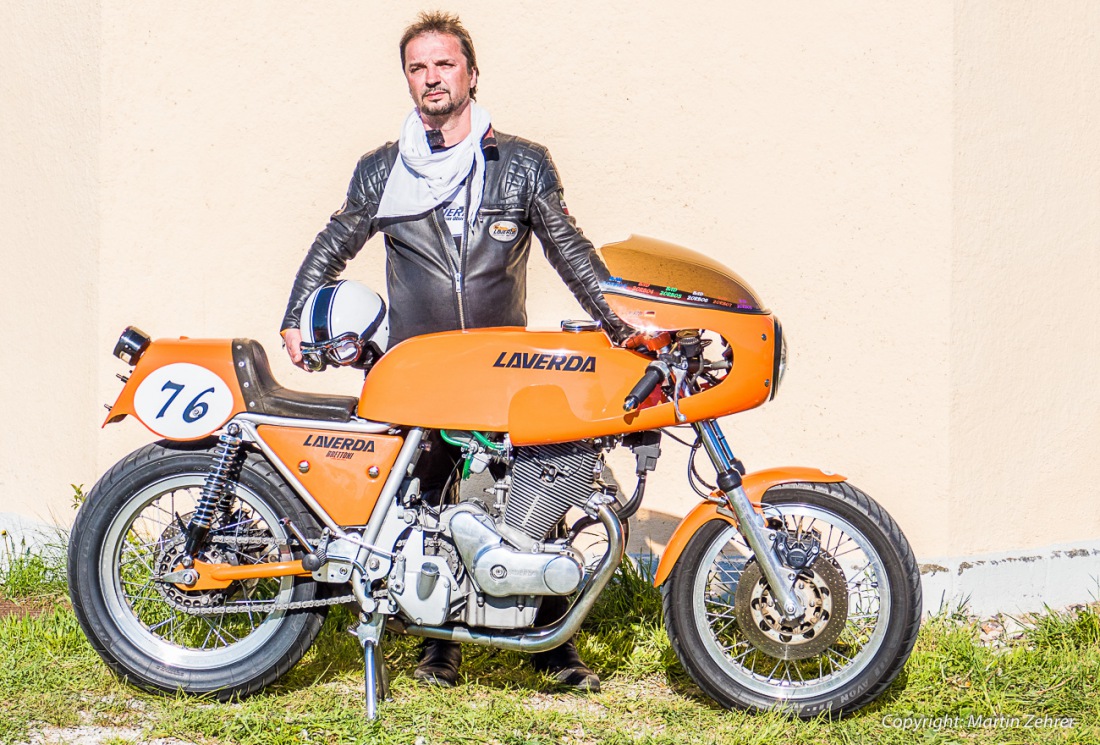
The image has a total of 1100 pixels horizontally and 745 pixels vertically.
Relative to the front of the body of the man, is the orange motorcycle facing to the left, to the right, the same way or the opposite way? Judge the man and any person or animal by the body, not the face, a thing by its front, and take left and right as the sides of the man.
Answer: to the left

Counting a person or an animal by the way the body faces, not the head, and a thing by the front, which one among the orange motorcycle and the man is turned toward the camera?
the man

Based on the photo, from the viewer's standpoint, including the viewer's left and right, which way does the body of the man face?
facing the viewer

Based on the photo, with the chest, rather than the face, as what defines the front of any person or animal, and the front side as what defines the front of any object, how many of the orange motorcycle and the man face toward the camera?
1

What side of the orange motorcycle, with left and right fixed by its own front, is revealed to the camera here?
right
